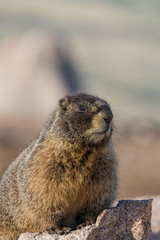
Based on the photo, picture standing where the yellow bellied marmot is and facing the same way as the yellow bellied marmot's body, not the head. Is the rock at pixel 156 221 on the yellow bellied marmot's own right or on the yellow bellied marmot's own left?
on the yellow bellied marmot's own left

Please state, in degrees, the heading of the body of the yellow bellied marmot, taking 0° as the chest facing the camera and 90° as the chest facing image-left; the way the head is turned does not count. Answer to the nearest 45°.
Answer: approximately 315°
